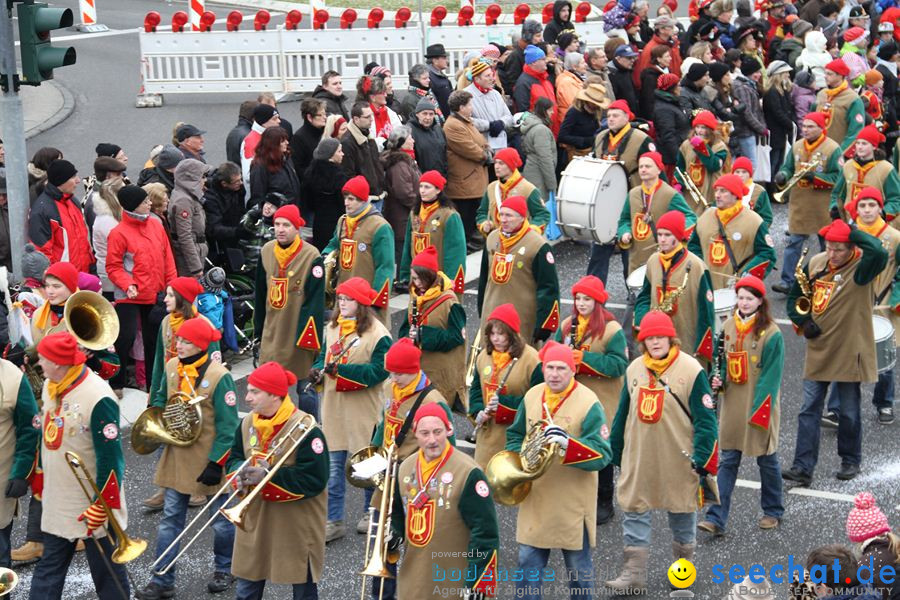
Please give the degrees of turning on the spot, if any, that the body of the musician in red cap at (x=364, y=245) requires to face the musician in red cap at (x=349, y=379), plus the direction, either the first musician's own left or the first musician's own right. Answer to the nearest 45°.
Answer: approximately 45° to the first musician's own left

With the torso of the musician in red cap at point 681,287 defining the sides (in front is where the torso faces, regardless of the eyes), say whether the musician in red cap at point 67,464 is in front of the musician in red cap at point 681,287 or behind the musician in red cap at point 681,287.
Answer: in front

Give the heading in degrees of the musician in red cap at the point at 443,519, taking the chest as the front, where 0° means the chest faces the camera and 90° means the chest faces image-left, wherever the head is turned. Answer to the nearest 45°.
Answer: approximately 45°

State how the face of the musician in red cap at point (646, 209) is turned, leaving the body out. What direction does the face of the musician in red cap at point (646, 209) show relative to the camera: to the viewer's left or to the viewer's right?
to the viewer's left

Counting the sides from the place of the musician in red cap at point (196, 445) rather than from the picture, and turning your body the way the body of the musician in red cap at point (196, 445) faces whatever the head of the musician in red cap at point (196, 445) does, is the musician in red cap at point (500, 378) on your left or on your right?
on your left

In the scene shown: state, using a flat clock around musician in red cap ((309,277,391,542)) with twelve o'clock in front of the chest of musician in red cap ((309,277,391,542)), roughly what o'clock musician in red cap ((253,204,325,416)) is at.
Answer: musician in red cap ((253,204,325,416)) is roughly at 4 o'clock from musician in red cap ((309,277,391,542)).

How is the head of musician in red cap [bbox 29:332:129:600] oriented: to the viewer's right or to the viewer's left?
to the viewer's left

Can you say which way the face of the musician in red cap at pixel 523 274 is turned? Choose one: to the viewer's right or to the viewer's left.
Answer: to the viewer's left

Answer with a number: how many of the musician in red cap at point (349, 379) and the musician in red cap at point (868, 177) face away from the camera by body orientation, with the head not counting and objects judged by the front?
0

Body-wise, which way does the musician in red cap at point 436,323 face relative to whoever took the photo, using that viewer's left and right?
facing the viewer and to the left of the viewer

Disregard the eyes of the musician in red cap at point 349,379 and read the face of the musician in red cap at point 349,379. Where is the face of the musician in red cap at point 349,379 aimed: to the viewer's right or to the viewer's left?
to the viewer's left

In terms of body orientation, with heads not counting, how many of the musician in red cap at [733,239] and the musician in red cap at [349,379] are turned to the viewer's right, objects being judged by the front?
0
